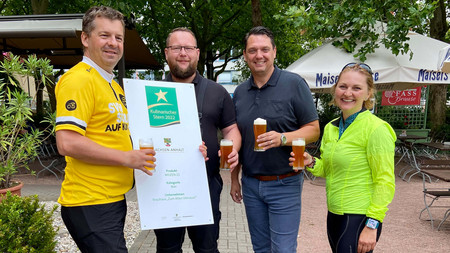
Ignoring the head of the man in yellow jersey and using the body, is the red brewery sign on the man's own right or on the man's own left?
on the man's own left

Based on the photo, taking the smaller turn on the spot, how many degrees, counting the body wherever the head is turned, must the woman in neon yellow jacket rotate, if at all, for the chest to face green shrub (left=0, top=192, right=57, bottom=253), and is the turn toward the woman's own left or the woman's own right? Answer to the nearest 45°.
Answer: approximately 45° to the woman's own right

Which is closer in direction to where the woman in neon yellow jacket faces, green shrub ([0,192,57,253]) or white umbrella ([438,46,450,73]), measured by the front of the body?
the green shrub

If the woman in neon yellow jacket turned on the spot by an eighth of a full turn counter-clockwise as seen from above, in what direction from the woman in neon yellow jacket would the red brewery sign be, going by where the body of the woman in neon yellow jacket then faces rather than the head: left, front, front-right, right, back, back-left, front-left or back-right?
back

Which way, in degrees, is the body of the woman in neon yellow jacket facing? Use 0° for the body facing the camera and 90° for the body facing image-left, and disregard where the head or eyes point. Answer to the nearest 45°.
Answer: approximately 45°

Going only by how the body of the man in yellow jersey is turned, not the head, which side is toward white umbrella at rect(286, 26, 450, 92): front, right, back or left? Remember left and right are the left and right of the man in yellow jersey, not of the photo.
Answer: left

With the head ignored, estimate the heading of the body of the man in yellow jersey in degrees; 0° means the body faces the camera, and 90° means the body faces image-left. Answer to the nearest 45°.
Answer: approximately 315°

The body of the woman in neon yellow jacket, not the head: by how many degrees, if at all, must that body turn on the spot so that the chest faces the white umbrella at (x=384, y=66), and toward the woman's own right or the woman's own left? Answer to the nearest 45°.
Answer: approximately 135° to the woman's own right

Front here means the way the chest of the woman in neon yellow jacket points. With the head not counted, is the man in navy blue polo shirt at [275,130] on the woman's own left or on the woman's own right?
on the woman's own right

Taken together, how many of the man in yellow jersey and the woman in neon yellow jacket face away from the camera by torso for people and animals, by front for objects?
0

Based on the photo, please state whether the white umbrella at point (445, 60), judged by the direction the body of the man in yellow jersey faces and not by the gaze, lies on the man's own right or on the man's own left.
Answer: on the man's own left

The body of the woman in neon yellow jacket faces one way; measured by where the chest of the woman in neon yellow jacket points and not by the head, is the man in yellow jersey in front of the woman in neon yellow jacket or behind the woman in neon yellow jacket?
in front
